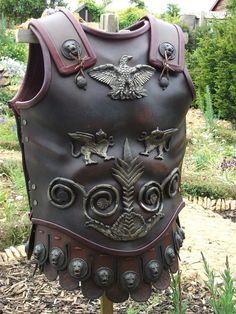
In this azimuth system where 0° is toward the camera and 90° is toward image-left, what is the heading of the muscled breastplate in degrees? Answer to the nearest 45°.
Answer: approximately 315°

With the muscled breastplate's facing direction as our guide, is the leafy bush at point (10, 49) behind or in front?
behind

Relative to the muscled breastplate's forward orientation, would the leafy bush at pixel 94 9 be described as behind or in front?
behind

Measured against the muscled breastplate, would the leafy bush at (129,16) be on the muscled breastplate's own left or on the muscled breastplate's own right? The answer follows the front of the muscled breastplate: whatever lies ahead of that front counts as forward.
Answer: on the muscled breastplate's own left

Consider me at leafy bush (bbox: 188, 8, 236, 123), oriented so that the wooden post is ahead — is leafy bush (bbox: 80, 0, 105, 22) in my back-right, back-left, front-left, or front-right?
back-right
